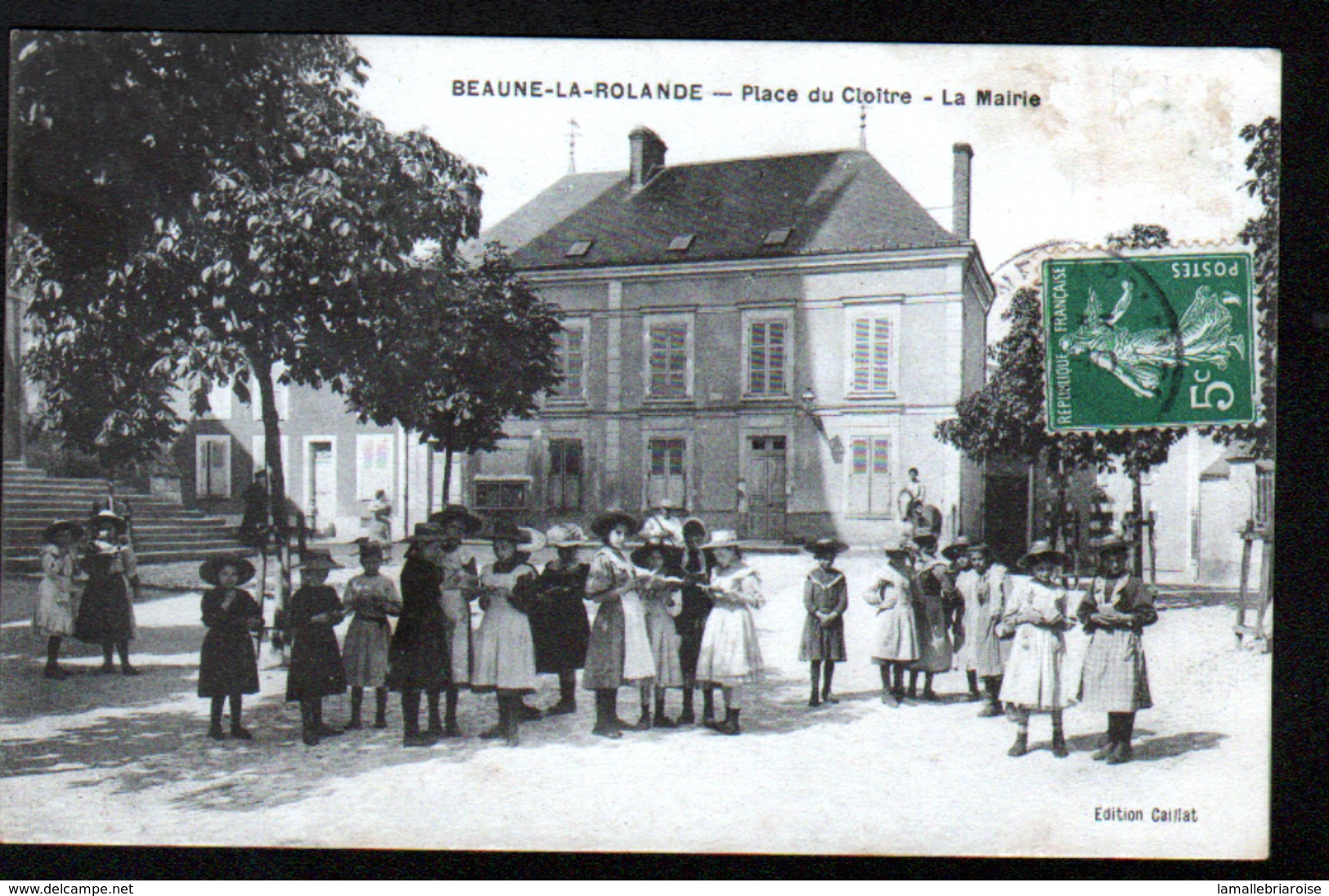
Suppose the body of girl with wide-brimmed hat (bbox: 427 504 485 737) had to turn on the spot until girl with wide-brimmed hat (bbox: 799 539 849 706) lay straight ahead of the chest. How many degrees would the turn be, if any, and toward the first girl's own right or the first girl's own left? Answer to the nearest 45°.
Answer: approximately 90° to the first girl's own left

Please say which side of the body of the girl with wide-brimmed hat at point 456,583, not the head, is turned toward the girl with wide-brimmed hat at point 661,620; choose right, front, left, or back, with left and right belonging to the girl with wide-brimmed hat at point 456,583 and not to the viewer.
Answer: left

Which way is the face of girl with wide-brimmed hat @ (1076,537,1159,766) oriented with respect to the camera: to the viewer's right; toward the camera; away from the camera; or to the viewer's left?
toward the camera

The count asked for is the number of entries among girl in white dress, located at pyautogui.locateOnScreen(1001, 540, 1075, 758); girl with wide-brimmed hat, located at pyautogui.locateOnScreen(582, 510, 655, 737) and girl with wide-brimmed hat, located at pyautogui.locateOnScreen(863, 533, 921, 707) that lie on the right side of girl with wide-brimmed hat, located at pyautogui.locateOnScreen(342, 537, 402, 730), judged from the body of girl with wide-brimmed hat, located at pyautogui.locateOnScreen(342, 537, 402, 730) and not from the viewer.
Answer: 0

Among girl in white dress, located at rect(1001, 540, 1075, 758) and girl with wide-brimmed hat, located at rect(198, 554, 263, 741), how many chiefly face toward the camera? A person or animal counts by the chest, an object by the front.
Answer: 2

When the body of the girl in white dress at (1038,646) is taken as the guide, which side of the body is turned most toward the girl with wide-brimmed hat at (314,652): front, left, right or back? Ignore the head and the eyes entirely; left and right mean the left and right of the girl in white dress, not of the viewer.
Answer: right

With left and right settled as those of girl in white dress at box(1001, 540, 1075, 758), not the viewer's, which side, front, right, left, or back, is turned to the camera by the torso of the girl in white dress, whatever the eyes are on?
front

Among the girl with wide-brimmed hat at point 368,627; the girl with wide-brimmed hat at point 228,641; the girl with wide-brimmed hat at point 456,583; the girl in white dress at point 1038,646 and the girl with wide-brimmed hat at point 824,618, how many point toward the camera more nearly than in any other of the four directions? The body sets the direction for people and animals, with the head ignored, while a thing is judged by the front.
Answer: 5

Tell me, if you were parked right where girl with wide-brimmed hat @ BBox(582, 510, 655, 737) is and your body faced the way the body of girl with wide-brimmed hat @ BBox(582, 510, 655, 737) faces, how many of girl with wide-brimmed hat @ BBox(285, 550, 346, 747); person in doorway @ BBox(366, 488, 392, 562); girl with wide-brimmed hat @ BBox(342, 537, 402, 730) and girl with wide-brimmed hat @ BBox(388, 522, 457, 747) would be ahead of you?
0

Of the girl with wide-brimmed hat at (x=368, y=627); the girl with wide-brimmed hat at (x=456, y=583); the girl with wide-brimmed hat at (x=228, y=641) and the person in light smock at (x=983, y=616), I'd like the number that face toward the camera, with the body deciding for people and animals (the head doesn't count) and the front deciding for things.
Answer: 4

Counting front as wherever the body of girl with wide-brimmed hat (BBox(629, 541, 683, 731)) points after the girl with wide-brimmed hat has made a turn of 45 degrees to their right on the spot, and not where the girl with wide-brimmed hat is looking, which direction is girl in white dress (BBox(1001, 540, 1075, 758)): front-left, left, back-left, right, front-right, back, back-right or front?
left

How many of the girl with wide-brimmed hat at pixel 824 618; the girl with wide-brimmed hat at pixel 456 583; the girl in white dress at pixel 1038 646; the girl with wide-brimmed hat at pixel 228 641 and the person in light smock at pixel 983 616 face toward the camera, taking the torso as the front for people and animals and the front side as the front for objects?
5

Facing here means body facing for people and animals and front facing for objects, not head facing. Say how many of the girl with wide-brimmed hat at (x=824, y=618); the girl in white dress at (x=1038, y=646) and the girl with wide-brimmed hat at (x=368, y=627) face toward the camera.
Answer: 3

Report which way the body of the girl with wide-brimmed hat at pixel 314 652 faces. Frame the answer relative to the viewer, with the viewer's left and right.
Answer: facing the viewer and to the right of the viewer

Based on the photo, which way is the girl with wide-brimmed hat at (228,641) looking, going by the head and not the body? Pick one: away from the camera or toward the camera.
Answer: toward the camera

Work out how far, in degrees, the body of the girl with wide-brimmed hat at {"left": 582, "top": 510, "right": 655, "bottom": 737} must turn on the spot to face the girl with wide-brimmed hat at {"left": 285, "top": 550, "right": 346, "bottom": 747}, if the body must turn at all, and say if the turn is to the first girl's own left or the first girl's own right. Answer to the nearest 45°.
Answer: approximately 135° to the first girl's own right
